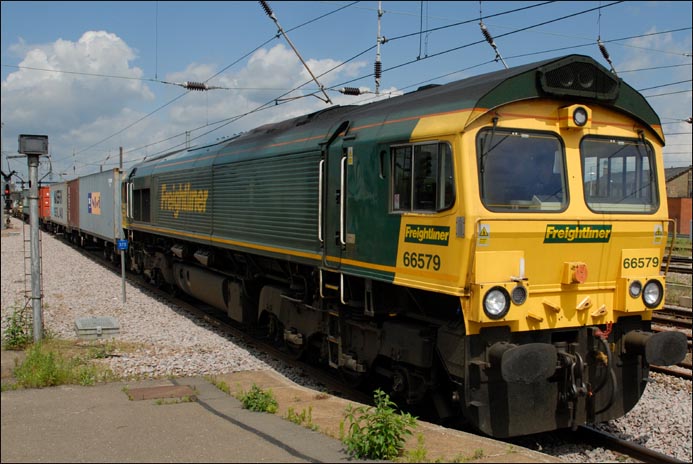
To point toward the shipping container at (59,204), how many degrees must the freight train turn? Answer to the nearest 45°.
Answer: approximately 180°

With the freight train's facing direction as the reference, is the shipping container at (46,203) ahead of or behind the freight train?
behind

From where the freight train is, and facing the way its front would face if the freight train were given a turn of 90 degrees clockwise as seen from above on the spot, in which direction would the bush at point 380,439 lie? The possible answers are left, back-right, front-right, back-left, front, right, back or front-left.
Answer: front

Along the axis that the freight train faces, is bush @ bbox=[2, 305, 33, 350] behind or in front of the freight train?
behind

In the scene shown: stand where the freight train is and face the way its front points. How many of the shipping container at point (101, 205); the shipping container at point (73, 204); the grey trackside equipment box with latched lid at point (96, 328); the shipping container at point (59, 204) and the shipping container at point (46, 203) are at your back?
5

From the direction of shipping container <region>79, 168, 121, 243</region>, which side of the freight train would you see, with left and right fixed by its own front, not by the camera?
back

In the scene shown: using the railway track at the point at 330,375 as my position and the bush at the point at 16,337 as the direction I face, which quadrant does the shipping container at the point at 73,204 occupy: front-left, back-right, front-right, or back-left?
front-right

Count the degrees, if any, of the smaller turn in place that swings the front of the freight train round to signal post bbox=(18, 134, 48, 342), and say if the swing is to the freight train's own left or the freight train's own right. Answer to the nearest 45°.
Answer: approximately 180°

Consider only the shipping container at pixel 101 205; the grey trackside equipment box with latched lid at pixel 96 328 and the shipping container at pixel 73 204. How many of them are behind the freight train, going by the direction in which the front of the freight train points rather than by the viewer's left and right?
3

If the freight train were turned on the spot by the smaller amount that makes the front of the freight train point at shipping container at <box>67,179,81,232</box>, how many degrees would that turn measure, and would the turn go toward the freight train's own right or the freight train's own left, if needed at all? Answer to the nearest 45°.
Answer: approximately 180°

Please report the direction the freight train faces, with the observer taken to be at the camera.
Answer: facing the viewer and to the right of the viewer

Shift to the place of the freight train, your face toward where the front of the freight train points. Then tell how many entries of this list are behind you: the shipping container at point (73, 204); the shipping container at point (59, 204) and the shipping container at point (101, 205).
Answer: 3

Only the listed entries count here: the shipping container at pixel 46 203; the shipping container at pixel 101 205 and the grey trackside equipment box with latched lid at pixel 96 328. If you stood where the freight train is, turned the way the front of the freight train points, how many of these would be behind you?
3
